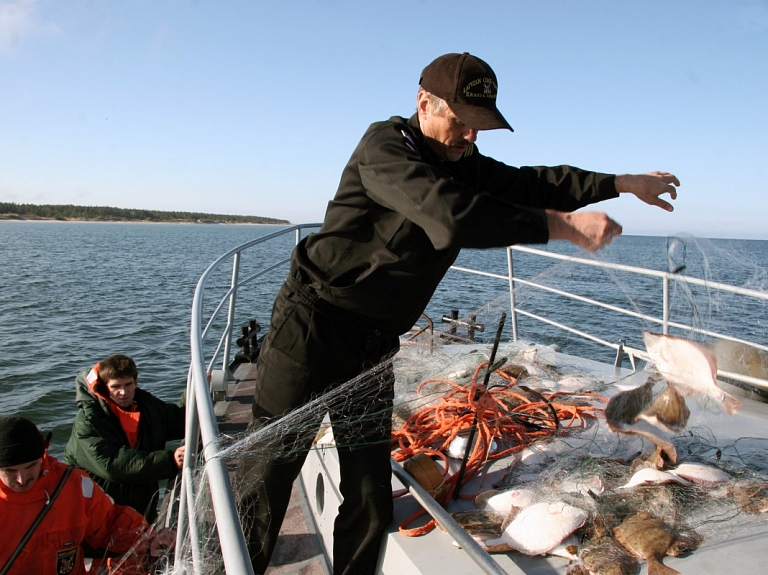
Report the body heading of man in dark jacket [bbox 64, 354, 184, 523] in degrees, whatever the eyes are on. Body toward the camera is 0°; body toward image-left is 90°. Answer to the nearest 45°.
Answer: approximately 315°

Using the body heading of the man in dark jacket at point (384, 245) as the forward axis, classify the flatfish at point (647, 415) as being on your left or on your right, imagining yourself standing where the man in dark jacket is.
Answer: on your left

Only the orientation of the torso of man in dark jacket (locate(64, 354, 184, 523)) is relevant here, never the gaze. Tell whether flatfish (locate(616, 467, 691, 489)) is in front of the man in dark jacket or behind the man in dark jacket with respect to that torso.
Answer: in front

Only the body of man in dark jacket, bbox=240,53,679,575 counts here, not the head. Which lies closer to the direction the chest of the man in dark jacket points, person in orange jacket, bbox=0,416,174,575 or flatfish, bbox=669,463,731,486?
the flatfish

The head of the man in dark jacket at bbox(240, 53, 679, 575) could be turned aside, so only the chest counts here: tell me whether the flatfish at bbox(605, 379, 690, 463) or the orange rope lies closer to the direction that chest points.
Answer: the flatfish

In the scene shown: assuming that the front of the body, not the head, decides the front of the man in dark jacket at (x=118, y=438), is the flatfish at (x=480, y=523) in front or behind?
in front

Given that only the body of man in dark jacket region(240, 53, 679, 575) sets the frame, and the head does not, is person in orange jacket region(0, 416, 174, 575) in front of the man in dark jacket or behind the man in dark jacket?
behind

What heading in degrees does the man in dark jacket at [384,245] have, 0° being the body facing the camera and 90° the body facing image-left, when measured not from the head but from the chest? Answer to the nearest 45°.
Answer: approximately 315°

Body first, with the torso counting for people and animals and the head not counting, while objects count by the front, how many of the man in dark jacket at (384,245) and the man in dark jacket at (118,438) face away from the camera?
0

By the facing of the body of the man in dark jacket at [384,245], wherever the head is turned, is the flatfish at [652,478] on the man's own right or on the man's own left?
on the man's own left

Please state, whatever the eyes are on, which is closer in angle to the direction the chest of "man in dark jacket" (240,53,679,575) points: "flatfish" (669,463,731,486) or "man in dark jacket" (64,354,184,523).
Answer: the flatfish
